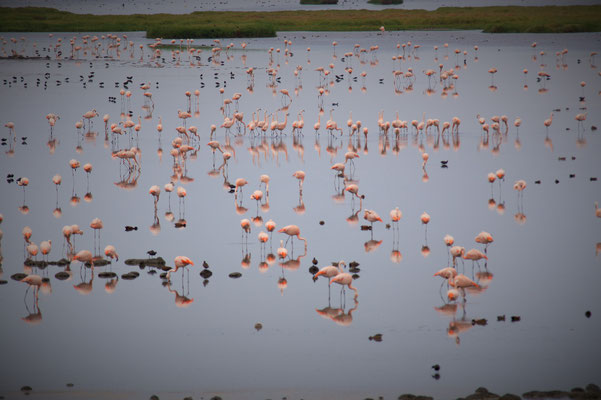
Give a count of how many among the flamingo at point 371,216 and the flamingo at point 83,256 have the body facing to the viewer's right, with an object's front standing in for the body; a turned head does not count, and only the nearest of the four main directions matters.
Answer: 1

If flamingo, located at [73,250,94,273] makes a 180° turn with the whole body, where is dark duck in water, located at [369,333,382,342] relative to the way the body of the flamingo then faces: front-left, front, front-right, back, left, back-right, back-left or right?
back-left

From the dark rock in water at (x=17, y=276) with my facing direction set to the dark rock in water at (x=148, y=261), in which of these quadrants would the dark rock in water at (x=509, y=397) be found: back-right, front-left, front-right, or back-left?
front-right

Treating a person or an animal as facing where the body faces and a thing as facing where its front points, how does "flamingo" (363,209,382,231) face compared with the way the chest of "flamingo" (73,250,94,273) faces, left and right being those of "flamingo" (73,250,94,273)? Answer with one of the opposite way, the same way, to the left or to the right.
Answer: the opposite way

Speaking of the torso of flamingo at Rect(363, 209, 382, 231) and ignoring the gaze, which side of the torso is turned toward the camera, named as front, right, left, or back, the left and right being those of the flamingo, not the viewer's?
left

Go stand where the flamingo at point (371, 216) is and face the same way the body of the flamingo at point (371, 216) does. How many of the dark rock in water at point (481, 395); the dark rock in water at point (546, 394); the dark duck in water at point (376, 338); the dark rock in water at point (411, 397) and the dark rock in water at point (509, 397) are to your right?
0

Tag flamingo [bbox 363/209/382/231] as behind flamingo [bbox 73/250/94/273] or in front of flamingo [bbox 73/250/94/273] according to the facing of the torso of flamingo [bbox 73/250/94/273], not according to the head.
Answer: in front

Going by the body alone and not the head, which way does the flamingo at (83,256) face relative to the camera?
to the viewer's right

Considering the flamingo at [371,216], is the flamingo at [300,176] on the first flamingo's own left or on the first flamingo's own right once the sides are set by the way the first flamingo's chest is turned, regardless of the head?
on the first flamingo's own right

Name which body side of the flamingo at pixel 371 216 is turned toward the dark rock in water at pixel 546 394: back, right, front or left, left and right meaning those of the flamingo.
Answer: left

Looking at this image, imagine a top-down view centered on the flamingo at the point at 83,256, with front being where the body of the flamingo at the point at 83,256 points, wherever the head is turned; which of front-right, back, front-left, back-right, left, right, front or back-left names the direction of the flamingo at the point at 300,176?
front-left
